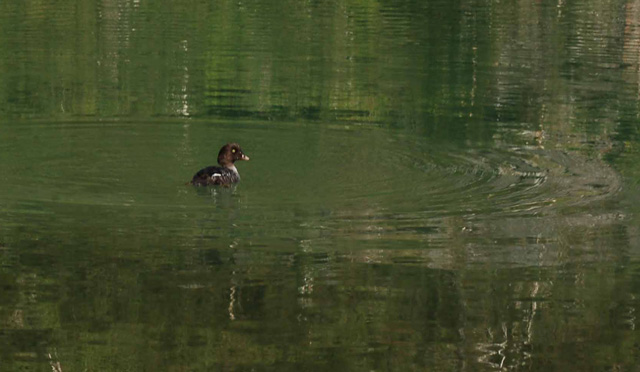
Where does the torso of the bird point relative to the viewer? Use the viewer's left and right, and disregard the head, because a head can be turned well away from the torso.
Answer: facing to the right of the viewer
